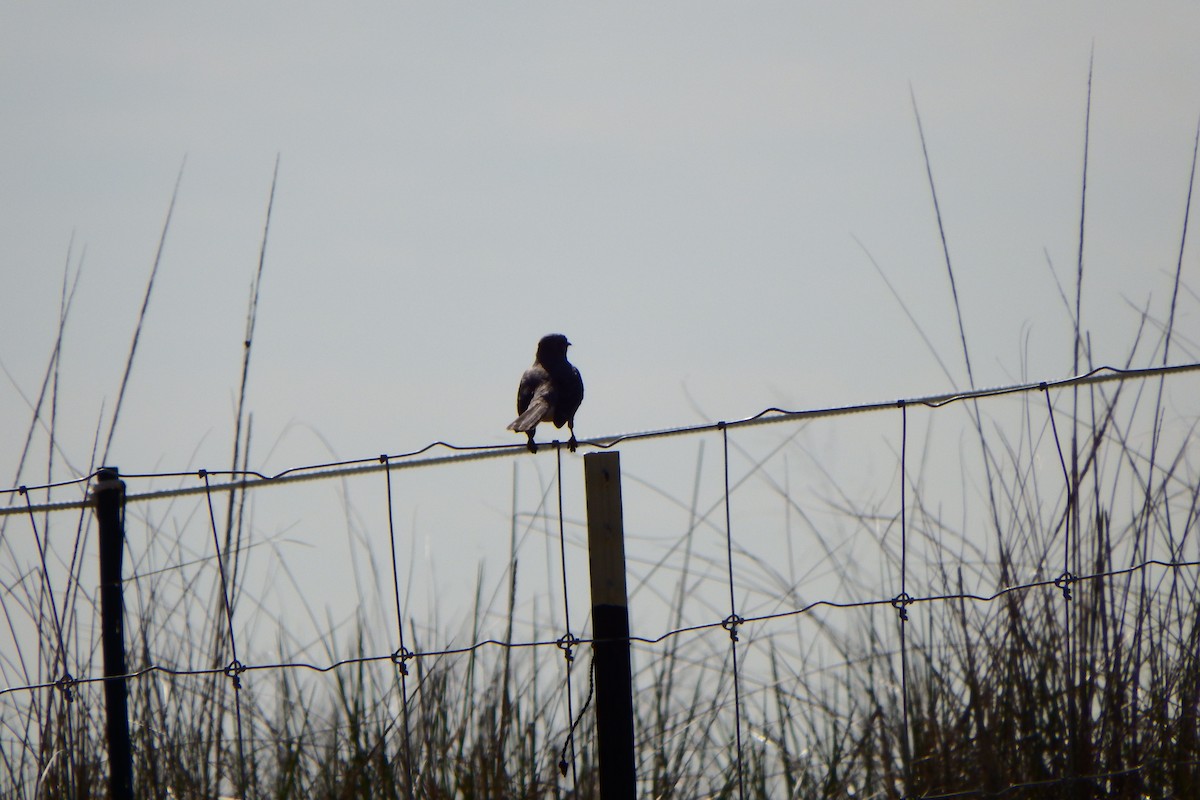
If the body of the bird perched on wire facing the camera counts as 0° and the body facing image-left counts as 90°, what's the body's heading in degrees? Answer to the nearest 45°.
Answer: approximately 225°
